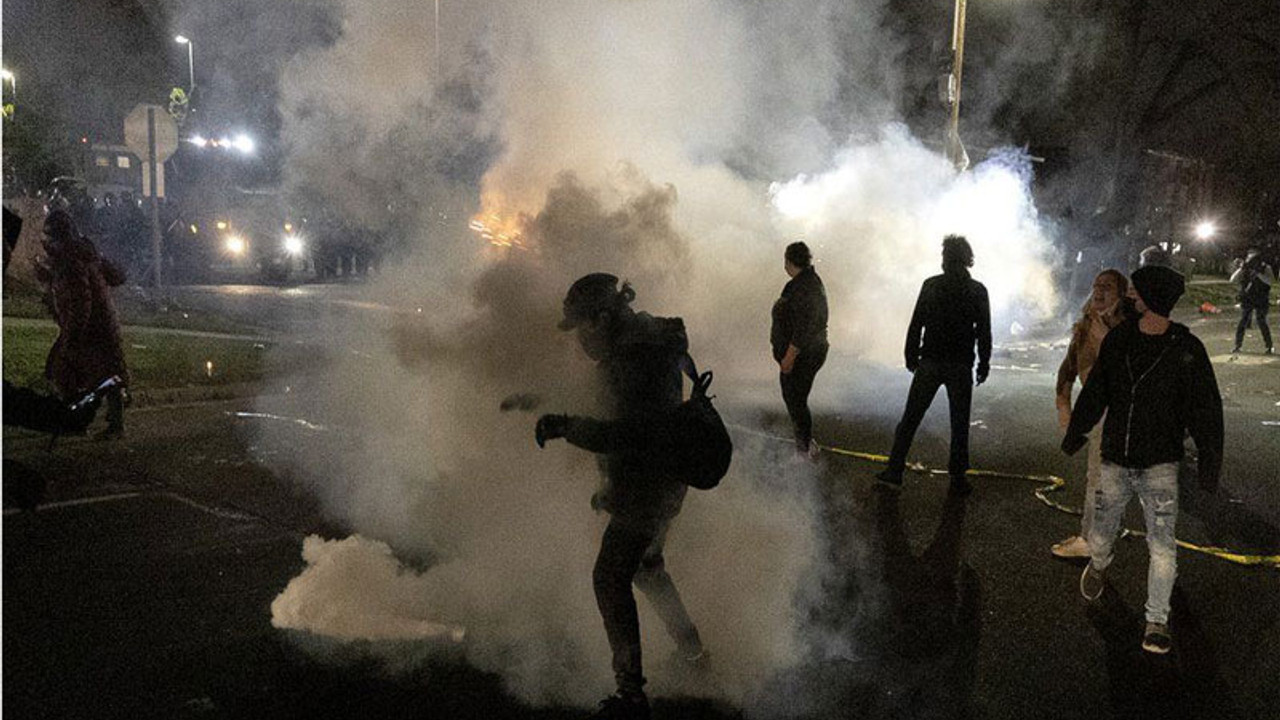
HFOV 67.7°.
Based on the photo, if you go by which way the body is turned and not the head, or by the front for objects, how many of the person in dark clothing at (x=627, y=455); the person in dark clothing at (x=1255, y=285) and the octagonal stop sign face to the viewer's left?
1

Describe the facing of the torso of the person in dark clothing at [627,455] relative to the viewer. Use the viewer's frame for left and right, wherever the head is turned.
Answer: facing to the left of the viewer

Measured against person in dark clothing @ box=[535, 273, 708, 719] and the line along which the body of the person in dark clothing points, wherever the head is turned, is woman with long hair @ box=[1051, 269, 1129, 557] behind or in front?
behind

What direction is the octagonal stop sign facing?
away from the camera

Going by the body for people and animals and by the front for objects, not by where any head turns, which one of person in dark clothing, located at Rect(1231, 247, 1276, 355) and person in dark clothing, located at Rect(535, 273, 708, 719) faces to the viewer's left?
person in dark clothing, located at Rect(535, 273, 708, 719)

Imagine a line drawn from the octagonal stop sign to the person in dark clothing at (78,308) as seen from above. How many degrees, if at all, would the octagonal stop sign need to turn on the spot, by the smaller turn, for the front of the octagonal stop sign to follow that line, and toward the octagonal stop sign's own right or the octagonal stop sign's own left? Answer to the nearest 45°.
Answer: approximately 180°

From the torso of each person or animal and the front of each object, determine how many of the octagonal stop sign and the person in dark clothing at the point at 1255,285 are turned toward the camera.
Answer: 1

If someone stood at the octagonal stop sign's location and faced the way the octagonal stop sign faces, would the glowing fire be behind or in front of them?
behind

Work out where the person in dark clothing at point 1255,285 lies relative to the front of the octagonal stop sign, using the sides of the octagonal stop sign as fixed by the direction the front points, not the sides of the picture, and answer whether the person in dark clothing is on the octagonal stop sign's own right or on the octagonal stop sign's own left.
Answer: on the octagonal stop sign's own right

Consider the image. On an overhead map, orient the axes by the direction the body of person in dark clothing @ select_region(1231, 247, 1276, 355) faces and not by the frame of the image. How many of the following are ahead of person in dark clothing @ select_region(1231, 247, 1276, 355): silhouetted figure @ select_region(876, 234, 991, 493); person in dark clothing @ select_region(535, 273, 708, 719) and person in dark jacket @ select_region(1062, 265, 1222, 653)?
3

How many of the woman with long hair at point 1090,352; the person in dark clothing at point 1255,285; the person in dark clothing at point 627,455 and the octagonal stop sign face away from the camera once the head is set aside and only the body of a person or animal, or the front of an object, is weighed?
1

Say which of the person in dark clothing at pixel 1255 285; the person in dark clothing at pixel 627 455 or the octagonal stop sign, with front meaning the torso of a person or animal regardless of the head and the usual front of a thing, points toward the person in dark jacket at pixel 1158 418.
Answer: the person in dark clothing at pixel 1255 285

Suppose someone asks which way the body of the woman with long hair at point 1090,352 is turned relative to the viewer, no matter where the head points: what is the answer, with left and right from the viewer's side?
facing the viewer and to the left of the viewer

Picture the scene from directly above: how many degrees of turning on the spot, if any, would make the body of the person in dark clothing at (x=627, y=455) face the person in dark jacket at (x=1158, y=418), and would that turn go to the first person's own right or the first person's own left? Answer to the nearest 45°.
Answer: approximately 180°

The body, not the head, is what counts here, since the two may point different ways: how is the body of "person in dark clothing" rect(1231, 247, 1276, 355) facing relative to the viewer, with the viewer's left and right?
facing the viewer
